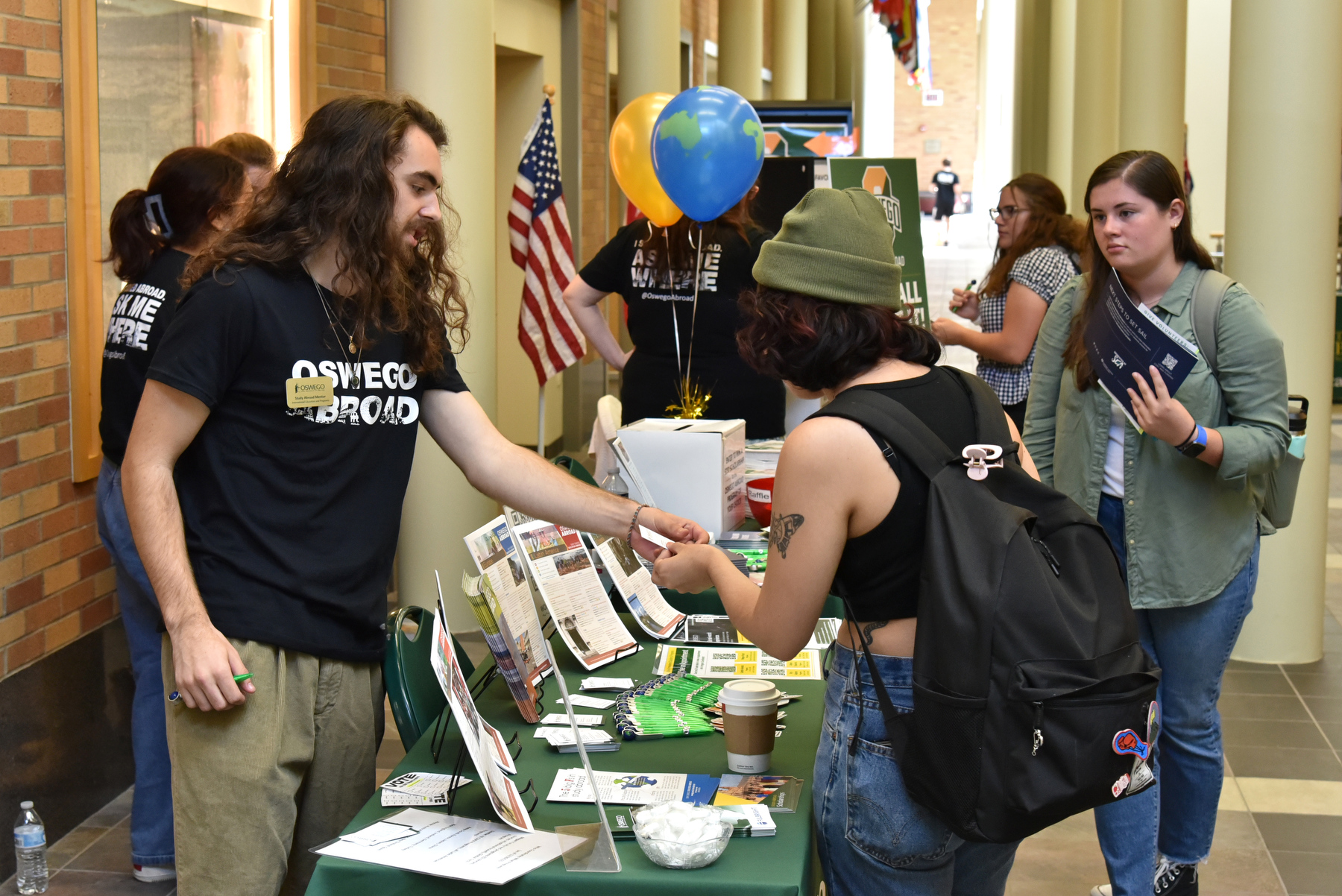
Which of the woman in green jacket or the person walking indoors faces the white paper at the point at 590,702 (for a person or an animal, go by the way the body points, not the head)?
the woman in green jacket

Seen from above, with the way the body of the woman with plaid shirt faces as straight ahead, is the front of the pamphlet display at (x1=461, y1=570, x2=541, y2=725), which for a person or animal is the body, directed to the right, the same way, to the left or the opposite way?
the opposite way

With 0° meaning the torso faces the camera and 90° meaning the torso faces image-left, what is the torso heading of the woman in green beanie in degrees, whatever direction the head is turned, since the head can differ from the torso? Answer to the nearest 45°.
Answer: approximately 135°

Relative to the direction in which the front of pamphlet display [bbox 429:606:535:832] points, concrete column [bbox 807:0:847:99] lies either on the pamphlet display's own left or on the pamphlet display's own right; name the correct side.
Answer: on the pamphlet display's own left

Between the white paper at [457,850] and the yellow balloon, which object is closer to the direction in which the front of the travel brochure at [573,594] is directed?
the white paper

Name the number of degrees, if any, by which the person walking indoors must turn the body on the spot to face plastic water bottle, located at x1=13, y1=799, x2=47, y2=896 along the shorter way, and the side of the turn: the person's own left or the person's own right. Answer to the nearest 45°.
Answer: approximately 180°

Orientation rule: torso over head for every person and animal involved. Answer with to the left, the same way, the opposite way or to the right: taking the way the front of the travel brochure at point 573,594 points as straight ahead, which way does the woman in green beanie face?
the opposite way

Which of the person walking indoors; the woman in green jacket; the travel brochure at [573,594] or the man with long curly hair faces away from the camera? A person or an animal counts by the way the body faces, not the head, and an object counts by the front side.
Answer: the person walking indoors

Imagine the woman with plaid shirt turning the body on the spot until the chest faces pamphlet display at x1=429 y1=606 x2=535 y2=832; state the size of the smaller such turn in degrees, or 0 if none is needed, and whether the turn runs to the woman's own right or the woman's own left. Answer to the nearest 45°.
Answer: approximately 90° to the woman's own left

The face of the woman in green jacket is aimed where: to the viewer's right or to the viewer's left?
to the viewer's left

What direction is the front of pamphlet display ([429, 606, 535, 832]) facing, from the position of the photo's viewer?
facing to the right of the viewer
